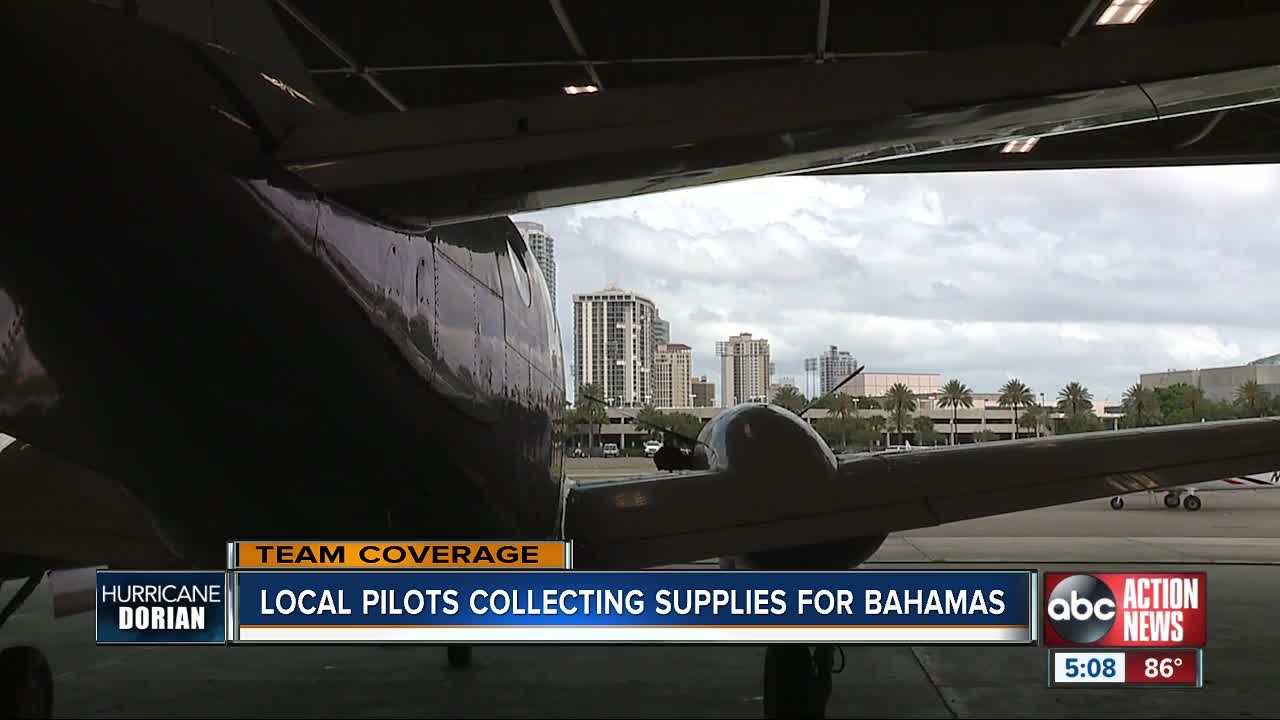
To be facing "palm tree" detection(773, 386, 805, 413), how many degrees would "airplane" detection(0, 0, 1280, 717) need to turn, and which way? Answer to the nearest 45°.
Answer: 0° — it already faces it

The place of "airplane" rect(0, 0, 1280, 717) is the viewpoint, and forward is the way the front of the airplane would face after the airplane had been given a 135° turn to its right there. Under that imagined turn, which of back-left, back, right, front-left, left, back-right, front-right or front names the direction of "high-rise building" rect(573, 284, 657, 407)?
back-left

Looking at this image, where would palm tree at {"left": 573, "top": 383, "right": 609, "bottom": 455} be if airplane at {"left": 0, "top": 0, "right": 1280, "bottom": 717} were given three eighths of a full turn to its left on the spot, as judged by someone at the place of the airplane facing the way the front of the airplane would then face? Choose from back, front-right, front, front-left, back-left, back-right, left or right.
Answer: back-right

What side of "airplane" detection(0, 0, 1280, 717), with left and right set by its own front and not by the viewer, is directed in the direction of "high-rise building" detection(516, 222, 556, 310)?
front

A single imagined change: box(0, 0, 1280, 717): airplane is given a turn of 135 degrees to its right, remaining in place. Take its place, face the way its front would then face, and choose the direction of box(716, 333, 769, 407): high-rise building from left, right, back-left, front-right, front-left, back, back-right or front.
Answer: back-left

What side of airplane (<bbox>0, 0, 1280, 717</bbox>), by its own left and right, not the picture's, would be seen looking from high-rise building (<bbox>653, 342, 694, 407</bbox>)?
front

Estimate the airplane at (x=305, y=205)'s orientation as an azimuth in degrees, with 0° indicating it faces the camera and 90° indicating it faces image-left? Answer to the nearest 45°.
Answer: approximately 180°
